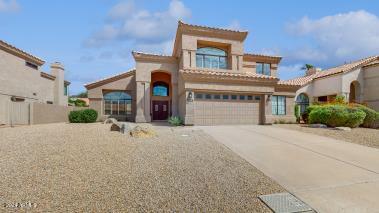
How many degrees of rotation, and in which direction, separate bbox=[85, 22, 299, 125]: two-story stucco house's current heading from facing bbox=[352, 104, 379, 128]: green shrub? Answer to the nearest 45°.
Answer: approximately 90° to its left

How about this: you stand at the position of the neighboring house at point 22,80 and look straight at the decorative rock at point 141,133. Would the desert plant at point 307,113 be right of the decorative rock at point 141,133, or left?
left

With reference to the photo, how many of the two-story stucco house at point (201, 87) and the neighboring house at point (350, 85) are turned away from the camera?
0

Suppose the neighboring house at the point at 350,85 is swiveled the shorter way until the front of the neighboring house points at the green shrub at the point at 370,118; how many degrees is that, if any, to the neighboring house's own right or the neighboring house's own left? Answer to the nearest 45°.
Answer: approximately 45° to the neighboring house's own left

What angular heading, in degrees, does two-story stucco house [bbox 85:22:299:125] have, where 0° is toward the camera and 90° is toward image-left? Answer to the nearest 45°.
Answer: approximately 0°

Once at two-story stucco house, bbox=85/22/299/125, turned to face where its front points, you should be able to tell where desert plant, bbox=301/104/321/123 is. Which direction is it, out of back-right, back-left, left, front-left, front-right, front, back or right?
left

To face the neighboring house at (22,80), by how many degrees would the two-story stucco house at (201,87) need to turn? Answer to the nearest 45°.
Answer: approximately 90° to its right

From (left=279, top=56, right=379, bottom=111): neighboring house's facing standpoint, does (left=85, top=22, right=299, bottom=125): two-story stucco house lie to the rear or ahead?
ahead

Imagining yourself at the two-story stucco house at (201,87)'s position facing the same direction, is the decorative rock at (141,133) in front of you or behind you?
in front

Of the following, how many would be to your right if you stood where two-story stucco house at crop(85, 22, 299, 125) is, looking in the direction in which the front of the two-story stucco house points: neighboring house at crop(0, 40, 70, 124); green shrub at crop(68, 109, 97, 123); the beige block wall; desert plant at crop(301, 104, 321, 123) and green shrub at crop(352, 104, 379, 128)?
3

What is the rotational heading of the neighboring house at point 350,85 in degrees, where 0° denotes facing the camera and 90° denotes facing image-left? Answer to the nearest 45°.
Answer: approximately 45°

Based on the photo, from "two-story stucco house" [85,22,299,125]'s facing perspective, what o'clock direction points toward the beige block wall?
The beige block wall is roughly at 3 o'clock from the two-story stucco house.

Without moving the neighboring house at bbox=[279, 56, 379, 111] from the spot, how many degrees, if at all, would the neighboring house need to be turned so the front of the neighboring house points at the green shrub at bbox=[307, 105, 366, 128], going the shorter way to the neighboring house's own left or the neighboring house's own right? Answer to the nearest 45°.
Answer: approximately 45° to the neighboring house's own left
